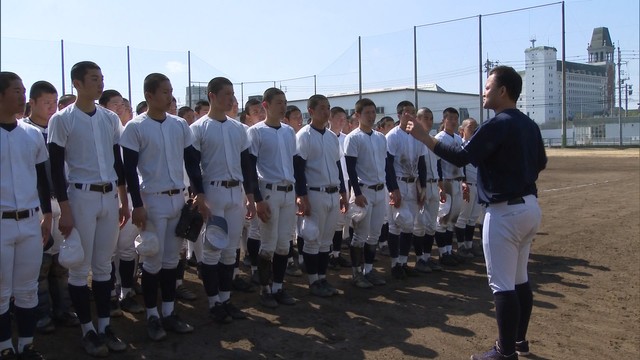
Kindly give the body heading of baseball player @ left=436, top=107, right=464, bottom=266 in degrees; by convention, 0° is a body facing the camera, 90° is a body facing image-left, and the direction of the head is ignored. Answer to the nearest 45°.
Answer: approximately 315°

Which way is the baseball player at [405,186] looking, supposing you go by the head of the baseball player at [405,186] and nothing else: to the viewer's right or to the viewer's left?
to the viewer's right

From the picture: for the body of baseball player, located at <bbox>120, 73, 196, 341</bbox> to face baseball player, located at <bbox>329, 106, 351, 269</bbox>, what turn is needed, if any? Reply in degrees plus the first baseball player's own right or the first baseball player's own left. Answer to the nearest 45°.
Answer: approximately 90° to the first baseball player's own left

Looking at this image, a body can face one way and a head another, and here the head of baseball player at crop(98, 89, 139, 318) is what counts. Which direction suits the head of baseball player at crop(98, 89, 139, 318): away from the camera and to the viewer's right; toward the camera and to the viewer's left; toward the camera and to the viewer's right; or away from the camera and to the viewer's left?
toward the camera and to the viewer's right

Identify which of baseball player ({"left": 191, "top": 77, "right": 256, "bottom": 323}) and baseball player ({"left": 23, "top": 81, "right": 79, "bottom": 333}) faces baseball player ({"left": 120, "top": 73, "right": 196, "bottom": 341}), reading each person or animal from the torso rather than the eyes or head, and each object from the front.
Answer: baseball player ({"left": 23, "top": 81, "right": 79, "bottom": 333})

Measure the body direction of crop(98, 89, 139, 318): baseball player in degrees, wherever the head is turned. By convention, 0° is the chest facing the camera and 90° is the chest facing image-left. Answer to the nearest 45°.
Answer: approximately 315°

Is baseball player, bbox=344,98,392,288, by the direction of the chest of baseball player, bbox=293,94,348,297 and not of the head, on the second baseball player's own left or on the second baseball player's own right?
on the second baseball player's own left

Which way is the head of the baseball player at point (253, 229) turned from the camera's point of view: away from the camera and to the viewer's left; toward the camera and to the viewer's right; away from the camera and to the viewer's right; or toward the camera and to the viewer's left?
toward the camera and to the viewer's right

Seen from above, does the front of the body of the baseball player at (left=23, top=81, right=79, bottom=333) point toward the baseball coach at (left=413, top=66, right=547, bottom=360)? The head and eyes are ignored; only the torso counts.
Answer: yes

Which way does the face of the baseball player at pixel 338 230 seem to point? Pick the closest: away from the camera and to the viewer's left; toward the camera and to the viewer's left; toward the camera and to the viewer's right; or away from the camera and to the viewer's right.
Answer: toward the camera and to the viewer's right

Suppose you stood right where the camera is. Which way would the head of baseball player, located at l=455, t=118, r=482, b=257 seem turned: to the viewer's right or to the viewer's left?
to the viewer's right
